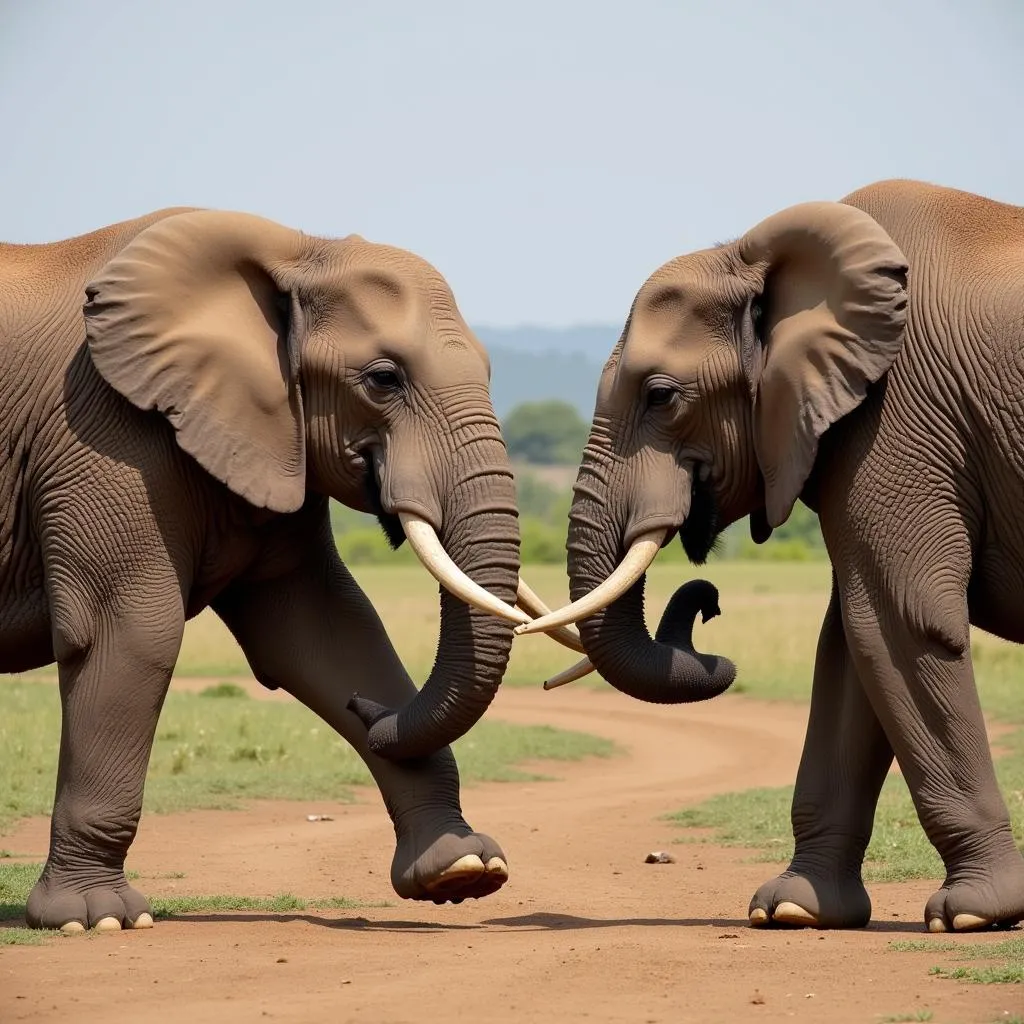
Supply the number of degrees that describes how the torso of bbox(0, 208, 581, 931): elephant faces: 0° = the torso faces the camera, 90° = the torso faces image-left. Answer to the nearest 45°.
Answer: approximately 270°

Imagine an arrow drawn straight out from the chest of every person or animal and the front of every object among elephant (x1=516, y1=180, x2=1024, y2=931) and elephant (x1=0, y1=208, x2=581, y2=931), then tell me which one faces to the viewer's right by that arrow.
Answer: elephant (x1=0, y1=208, x2=581, y2=931)

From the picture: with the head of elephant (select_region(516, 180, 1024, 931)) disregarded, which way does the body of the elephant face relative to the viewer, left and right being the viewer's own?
facing to the left of the viewer

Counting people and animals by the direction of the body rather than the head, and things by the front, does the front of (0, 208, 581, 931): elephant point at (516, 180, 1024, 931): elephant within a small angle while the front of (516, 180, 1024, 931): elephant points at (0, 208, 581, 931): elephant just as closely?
yes

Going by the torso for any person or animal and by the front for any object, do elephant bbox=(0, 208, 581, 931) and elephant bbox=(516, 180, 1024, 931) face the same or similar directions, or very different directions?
very different directions

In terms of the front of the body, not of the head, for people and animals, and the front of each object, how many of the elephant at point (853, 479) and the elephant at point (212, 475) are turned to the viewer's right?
1

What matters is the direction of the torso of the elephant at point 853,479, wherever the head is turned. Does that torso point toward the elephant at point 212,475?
yes

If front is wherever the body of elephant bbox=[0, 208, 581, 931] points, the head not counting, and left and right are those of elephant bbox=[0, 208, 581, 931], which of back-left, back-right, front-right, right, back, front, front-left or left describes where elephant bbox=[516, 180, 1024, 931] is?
front
